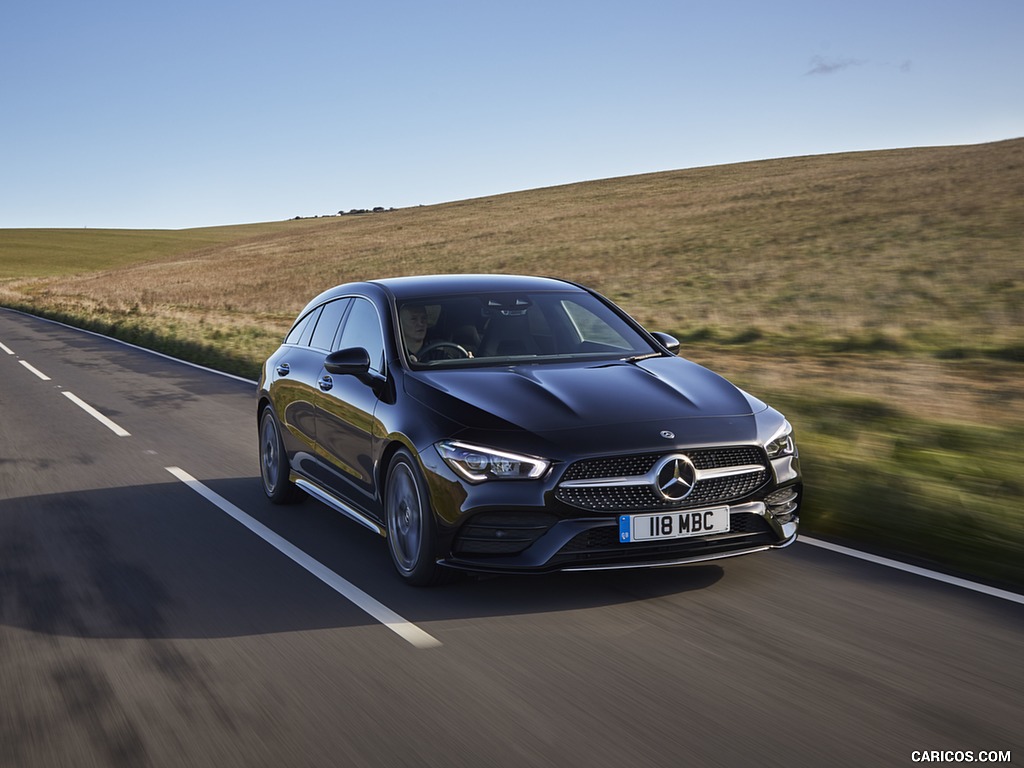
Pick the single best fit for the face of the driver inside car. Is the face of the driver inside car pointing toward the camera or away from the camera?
toward the camera

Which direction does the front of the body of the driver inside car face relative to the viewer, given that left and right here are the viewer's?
facing the viewer and to the right of the viewer
